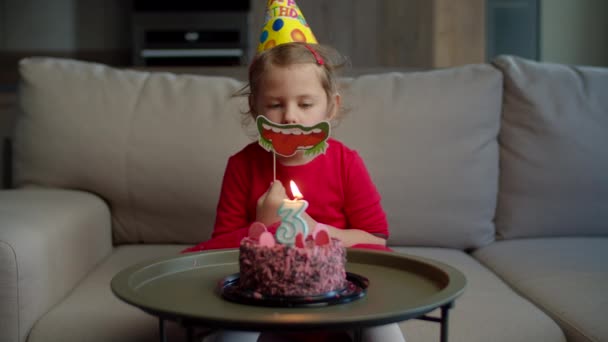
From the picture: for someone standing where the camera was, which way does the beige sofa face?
facing the viewer

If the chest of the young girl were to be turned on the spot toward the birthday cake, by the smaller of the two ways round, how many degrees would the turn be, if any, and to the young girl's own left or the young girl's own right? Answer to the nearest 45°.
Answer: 0° — they already face it

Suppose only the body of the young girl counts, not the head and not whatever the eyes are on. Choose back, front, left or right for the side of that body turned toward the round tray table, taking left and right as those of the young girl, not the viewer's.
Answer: front

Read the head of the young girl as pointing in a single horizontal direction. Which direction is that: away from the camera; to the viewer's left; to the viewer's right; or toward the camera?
toward the camera
